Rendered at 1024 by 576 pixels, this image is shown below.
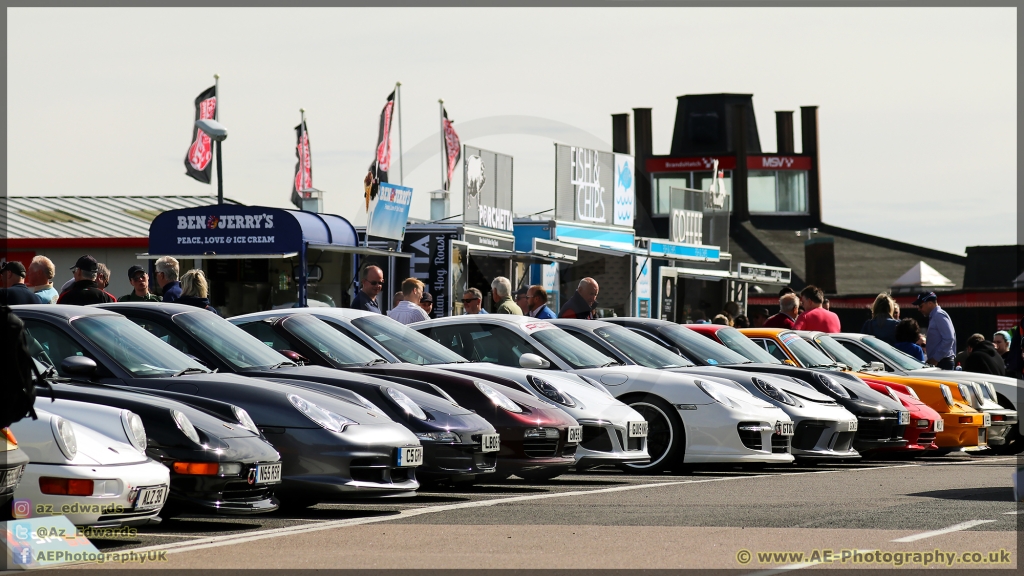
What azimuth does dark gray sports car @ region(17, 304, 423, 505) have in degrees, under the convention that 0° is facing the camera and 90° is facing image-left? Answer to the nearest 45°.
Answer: approximately 315°

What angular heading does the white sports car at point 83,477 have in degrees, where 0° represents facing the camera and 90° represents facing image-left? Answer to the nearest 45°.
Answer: approximately 315°

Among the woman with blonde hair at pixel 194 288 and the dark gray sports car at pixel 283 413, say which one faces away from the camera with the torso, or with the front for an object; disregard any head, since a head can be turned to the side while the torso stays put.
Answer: the woman with blonde hair

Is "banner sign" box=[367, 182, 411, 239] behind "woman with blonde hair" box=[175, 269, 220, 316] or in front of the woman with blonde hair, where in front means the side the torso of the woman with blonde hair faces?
in front

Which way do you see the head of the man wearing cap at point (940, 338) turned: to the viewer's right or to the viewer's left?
to the viewer's left

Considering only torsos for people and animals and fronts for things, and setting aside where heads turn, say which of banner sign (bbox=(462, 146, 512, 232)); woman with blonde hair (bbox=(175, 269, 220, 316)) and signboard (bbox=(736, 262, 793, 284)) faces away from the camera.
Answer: the woman with blonde hair

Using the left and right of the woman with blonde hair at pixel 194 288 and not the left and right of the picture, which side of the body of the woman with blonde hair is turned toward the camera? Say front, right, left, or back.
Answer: back

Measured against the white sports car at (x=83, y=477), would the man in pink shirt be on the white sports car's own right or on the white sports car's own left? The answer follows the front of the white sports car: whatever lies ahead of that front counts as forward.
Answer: on the white sports car's own left
